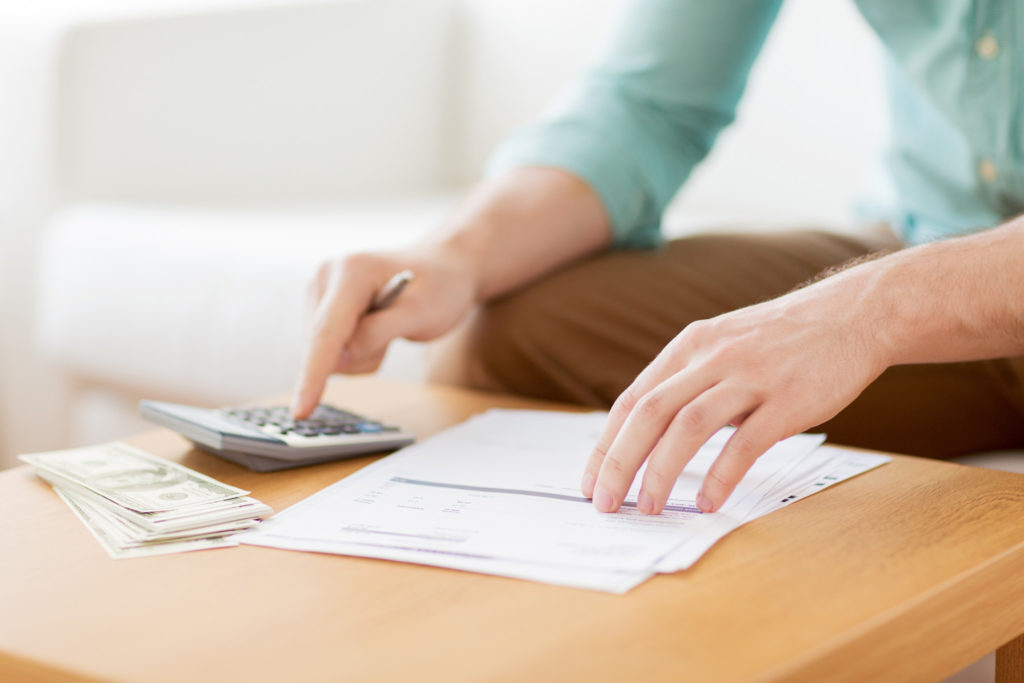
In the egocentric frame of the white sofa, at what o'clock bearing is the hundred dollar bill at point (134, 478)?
The hundred dollar bill is roughly at 12 o'clock from the white sofa.
